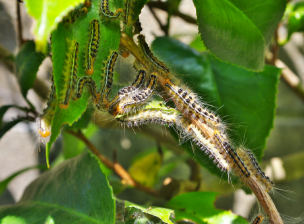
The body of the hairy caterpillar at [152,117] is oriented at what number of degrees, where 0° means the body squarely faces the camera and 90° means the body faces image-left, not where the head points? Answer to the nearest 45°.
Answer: approximately 90°
